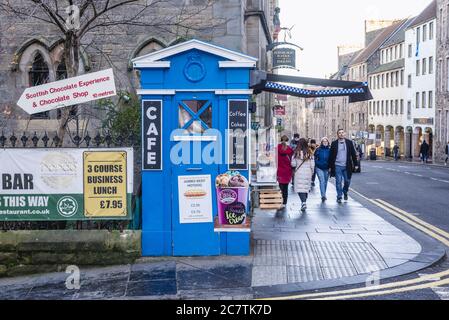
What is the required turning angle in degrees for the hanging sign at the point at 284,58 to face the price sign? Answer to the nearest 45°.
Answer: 0° — it already faces it

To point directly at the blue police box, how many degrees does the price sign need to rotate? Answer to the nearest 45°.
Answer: approximately 90° to its left

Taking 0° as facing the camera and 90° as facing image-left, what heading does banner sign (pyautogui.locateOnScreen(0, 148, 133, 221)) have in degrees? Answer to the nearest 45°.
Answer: approximately 0°

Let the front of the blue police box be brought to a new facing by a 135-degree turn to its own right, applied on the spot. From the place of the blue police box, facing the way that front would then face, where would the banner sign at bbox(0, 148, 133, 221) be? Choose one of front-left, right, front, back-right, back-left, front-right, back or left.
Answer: front-left

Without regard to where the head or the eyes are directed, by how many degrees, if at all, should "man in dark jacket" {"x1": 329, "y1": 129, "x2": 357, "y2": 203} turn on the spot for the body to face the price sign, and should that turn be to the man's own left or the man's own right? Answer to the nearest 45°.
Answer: approximately 45° to the man's own right
